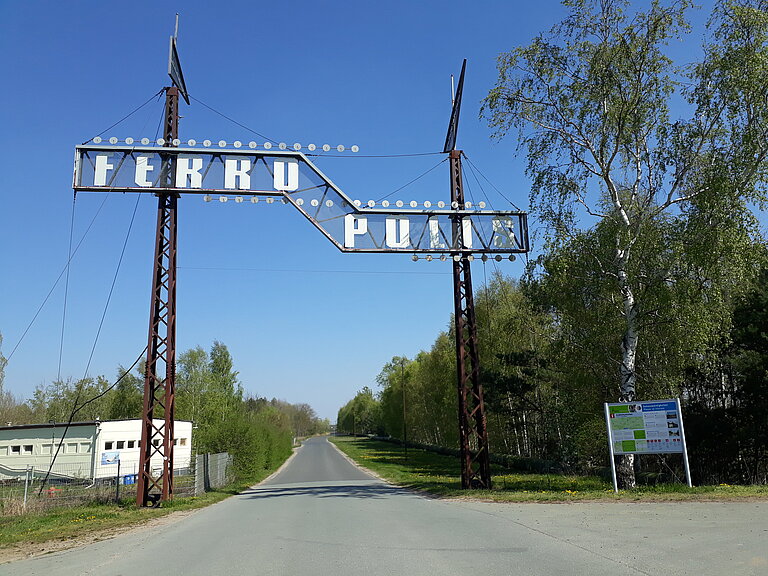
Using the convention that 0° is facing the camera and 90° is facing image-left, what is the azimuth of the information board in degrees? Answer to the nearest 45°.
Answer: approximately 0°

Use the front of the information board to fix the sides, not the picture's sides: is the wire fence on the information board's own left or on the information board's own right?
on the information board's own right

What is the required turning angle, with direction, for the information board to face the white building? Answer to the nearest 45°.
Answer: approximately 90° to its right
